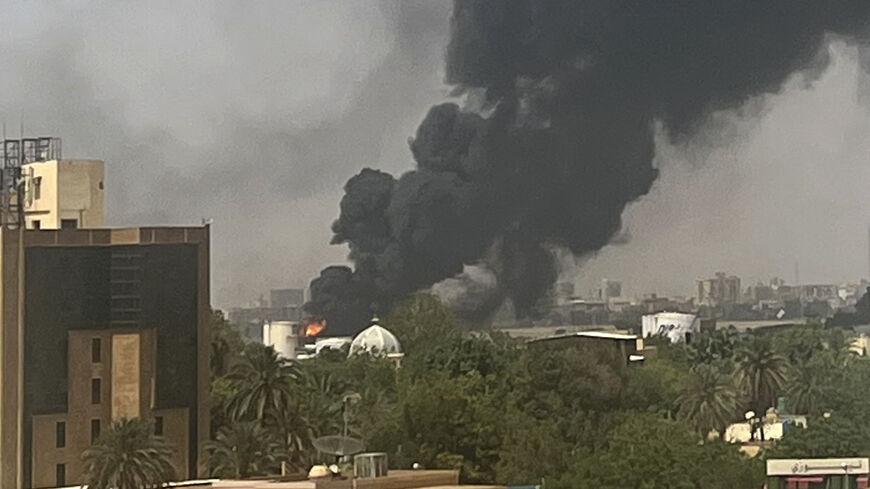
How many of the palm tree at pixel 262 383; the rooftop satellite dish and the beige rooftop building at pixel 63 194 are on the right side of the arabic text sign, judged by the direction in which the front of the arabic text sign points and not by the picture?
3

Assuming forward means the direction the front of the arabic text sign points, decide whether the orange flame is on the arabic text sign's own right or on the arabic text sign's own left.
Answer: on the arabic text sign's own right

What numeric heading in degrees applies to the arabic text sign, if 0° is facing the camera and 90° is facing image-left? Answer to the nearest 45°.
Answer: approximately 0°

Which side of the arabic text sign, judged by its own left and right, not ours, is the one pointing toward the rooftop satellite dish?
right
